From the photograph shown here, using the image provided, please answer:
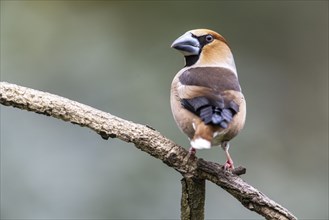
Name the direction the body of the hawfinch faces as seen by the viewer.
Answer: away from the camera
